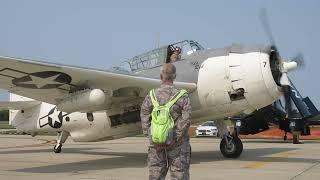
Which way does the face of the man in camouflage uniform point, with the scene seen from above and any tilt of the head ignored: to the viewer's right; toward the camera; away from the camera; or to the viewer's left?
away from the camera

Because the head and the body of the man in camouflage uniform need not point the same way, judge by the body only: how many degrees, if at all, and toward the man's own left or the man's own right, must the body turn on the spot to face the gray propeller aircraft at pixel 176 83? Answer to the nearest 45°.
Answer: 0° — they already face it

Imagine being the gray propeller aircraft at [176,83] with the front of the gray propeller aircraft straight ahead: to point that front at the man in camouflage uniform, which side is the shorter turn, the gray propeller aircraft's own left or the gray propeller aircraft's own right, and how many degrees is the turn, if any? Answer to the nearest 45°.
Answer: approximately 45° to the gray propeller aircraft's own right

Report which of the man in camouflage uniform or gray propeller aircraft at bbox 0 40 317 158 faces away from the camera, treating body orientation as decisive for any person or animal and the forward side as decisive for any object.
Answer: the man in camouflage uniform

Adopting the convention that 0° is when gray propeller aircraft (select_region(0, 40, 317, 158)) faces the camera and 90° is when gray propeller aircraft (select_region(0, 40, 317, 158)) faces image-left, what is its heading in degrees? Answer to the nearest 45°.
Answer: approximately 315°

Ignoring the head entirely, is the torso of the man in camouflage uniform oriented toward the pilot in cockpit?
yes

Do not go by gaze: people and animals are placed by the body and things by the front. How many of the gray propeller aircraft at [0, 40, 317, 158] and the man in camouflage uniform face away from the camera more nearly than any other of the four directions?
1

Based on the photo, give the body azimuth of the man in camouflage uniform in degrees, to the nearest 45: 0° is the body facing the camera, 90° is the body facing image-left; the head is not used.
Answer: approximately 180°
